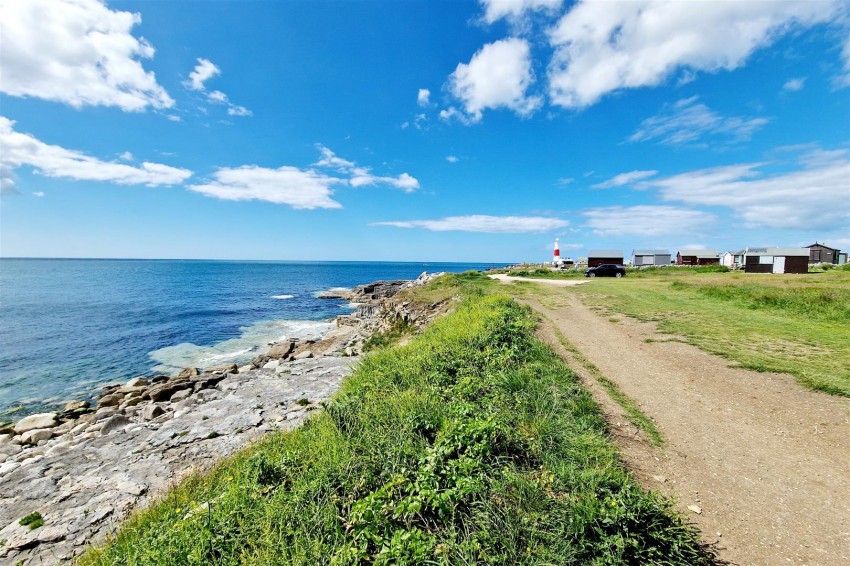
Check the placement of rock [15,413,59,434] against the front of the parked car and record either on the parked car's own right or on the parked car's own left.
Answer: on the parked car's own left

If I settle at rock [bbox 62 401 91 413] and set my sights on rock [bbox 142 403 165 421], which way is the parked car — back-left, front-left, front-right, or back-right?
front-left

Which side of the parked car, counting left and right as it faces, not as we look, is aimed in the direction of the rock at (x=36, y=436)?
left

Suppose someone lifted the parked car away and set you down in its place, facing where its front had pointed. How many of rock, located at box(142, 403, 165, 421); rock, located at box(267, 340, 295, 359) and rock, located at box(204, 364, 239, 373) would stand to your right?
0

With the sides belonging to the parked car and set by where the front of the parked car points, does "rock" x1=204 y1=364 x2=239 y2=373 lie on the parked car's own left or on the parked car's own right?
on the parked car's own left

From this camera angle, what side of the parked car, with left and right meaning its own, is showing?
left

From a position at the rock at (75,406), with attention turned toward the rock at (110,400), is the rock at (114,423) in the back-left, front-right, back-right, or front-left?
front-right

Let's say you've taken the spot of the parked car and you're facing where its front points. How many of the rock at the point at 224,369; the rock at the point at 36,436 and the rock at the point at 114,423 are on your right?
0

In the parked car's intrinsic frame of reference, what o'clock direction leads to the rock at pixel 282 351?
The rock is roughly at 10 o'clock from the parked car.

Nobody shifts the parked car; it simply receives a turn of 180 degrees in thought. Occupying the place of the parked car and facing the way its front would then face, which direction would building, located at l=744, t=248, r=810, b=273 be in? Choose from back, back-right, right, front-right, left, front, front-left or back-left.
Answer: front-left

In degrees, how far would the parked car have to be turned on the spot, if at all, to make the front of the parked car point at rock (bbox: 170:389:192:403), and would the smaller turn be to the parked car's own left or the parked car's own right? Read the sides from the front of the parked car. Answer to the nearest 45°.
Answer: approximately 45° to the parked car's own left

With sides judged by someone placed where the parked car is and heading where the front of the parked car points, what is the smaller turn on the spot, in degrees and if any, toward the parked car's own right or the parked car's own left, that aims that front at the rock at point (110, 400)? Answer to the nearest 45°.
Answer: approximately 45° to the parked car's own left
